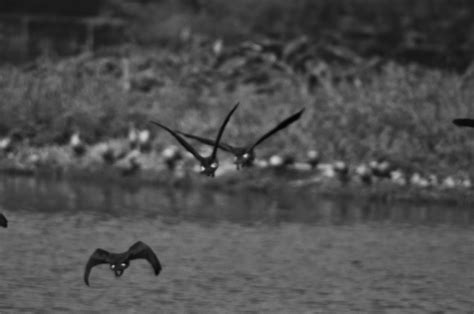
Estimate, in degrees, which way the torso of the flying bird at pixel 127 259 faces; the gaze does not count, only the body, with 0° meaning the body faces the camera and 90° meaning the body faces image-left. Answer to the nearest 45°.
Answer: approximately 0°
